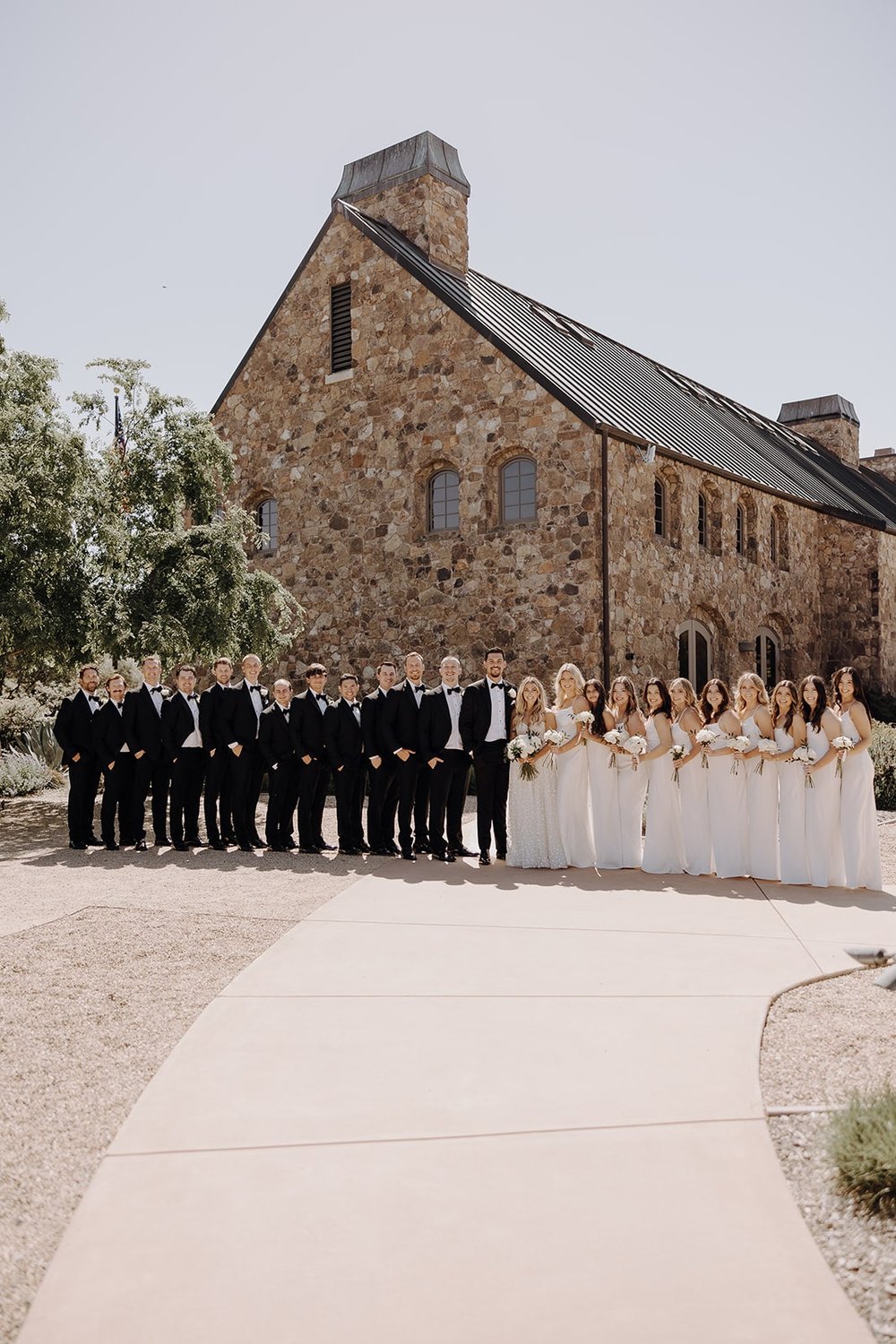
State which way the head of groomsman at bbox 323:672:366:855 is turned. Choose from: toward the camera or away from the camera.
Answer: toward the camera

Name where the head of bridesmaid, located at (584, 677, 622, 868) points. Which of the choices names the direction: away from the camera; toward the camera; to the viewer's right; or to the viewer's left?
toward the camera

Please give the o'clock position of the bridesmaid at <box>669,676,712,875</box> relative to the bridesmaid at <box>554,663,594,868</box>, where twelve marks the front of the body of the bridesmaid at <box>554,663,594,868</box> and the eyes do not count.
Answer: the bridesmaid at <box>669,676,712,875</box> is roughly at 8 o'clock from the bridesmaid at <box>554,663,594,868</box>.

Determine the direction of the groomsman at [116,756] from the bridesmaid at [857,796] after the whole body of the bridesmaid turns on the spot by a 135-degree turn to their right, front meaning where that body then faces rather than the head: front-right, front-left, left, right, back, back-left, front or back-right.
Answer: left

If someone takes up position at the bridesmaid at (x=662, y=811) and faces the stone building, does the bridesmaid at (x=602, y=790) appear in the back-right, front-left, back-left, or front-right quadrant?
front-left

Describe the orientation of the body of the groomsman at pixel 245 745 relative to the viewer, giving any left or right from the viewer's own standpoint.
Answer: facing the viewer and to the right of the viewer

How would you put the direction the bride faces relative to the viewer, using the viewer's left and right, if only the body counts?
facing the viewer

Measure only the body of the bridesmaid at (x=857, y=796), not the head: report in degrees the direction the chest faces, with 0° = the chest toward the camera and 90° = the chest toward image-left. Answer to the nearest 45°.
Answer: approximately 45°

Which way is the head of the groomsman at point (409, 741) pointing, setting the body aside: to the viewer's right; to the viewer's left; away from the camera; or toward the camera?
toward the camera

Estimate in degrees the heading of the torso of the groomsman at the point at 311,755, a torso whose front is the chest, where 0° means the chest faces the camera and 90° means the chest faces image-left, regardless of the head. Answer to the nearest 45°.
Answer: approximately 315°
